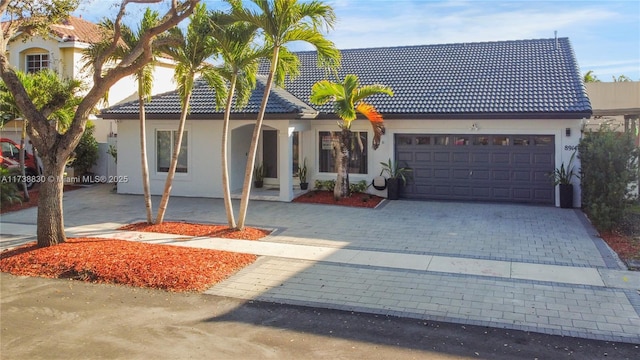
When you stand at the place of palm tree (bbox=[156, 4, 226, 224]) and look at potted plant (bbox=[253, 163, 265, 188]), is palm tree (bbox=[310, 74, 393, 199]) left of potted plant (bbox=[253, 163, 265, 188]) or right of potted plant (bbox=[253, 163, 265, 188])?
right

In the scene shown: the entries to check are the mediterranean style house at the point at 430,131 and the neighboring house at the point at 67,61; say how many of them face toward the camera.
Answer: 2

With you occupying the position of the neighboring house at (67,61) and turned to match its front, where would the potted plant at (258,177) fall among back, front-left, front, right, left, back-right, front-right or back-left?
front-left

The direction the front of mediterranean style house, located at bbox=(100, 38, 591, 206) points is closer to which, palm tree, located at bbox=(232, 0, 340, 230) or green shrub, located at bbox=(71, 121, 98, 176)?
the palm tree

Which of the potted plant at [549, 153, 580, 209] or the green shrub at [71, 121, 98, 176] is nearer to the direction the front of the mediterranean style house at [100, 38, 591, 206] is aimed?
the potted plant

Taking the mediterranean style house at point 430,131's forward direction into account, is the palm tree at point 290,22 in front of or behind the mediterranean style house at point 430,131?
in front

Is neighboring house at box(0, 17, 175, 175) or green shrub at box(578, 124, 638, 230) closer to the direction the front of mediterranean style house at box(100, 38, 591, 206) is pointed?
the green shrub

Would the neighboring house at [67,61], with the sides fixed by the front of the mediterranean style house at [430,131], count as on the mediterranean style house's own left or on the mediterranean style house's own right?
on the mediterranean style house's own right

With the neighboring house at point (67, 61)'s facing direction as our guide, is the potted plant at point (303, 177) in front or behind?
in front

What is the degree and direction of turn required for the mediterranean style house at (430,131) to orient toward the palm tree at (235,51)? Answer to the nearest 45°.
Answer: approximately 45° to its right

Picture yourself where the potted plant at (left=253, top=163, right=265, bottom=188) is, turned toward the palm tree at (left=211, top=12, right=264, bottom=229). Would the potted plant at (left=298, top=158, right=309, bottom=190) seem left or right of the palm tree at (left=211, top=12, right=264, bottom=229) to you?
left

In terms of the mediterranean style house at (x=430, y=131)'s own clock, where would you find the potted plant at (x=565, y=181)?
The potted plant is roughly at 10 o'clock from the mediterranean style house.

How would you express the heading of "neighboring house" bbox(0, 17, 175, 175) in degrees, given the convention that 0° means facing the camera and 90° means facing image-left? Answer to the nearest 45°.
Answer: approximately 0°
